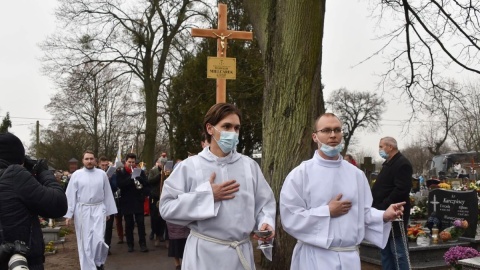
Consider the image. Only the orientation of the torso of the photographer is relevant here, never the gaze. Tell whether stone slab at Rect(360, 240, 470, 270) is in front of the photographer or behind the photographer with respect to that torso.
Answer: in front

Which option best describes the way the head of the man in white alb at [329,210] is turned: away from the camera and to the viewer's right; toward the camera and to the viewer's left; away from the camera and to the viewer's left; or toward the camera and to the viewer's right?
toward the camera and to the viewer's right

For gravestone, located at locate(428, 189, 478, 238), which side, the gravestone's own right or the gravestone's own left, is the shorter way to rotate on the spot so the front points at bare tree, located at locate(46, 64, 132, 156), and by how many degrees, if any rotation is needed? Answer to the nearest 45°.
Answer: approximately 135° to the gravestone's own right

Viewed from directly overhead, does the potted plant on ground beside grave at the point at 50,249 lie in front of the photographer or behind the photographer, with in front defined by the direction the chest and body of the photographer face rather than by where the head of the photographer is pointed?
in front

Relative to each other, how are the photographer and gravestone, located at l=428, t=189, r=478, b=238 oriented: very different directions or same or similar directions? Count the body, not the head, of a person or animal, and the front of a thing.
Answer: very different directions

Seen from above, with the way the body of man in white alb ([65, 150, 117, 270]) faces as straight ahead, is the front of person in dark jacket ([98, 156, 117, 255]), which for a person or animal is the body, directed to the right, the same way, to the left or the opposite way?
the same way

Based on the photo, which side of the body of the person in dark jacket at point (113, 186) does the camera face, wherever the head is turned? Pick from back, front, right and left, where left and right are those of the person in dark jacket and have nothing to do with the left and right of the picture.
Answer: front

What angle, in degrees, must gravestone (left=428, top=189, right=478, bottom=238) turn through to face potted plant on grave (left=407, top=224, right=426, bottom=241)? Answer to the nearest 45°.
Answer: approximately 45° to its right

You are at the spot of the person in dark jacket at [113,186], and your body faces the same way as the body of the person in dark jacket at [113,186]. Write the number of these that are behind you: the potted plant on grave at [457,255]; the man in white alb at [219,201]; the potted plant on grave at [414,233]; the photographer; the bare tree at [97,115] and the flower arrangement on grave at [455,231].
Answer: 1

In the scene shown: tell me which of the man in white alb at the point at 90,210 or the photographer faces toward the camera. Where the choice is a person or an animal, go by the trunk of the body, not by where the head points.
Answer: the man in white alb

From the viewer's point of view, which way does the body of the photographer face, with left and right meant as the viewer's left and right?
facing away from the viewer and to the right of the viewer

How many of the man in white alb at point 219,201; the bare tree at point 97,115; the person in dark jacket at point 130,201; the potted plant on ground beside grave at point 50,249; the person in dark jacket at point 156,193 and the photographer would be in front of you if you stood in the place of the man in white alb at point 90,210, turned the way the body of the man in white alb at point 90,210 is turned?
2

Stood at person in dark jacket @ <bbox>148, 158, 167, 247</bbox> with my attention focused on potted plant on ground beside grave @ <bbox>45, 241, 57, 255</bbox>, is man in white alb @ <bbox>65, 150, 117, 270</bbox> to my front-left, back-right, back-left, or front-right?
front-left

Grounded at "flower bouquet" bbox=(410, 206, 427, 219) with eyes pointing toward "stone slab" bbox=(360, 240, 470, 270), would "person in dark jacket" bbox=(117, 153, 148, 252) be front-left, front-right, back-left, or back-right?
front-right

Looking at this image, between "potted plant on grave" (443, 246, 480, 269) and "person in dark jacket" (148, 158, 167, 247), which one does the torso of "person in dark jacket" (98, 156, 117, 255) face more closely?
the potted plant on grave

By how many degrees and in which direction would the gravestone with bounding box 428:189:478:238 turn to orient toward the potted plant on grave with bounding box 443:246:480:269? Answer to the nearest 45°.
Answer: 0° — it already faces it

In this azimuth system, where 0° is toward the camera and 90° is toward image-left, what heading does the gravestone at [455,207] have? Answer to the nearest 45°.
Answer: approximately 0°

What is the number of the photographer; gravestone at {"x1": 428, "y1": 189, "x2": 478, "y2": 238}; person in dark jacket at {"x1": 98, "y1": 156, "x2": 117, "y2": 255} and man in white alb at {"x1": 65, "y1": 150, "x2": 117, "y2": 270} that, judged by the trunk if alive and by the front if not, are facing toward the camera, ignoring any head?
3

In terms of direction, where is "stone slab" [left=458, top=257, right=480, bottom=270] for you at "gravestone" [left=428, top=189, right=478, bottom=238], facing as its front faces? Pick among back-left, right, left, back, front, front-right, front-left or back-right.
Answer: front

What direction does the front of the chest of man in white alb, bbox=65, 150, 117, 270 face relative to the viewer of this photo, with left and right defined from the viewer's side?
facing the viewer
